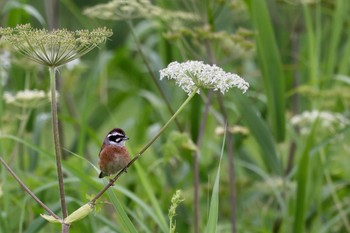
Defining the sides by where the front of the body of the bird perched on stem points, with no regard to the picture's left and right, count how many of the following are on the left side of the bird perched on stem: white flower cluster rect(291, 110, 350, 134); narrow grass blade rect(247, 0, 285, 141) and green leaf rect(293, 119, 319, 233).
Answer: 3

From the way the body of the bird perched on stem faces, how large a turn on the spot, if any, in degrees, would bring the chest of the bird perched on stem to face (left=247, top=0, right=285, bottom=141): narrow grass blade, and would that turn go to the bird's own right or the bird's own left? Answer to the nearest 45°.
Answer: approximately 90° to the bird's own left

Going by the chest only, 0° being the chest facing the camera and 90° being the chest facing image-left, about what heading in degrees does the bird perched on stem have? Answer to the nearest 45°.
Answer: approximately 315°

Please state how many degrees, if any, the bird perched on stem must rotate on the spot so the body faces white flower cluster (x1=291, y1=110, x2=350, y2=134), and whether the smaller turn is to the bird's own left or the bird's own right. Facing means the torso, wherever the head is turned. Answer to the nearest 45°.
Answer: approximately 90° to the bird's own left

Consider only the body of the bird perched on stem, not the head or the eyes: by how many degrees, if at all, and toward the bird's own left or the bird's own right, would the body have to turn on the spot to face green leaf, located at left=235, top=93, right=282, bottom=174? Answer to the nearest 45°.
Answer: approximately 90° to the bird's own left

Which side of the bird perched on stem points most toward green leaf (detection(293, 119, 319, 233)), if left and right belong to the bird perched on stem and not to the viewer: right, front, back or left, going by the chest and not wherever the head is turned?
left
